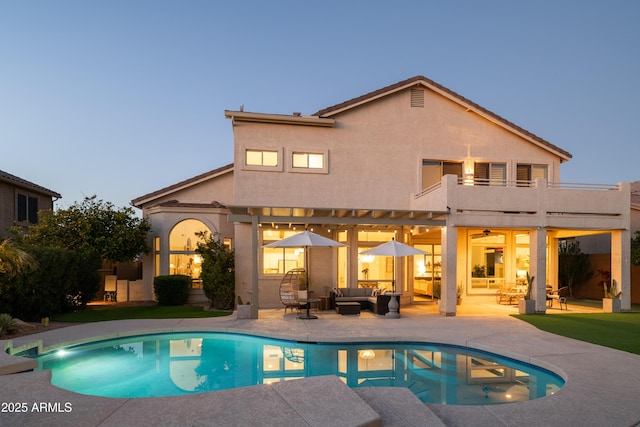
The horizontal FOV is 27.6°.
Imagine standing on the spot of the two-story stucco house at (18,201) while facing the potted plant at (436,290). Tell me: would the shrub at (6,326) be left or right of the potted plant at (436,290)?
right

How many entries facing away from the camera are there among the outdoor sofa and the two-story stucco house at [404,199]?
1

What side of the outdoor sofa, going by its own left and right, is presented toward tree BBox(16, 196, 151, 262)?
right

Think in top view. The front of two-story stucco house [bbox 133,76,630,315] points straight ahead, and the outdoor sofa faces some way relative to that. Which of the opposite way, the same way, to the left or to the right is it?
the opposite way

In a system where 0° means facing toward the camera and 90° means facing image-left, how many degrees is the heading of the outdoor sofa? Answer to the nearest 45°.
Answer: approximately 0°

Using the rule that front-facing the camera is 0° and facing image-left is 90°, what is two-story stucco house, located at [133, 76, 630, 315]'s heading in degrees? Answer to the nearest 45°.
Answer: approximately 180°

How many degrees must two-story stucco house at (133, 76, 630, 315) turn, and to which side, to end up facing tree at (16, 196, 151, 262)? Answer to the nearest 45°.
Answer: approximately 90° to its left

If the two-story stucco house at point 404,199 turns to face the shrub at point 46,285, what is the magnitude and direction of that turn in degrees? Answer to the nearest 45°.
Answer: approximately 135° to its left

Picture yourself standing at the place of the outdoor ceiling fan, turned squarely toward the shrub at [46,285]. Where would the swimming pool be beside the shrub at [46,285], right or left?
left
